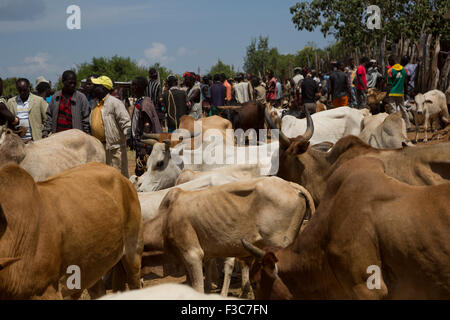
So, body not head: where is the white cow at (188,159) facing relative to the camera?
to the viewer's left

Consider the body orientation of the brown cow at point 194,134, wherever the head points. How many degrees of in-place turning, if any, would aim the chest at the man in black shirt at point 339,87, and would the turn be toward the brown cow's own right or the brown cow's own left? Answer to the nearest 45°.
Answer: approximately 135° to the brown cow's own right

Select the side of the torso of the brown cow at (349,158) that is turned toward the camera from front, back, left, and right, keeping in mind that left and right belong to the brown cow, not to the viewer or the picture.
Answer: left

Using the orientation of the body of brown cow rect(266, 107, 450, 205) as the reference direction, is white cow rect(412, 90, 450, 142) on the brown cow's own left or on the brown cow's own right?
on the brown cow's own right

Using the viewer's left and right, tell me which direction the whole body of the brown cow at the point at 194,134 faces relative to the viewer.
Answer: facing to the left of the viewer

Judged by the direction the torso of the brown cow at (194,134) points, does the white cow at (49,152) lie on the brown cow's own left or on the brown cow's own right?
on the brown cow's own left

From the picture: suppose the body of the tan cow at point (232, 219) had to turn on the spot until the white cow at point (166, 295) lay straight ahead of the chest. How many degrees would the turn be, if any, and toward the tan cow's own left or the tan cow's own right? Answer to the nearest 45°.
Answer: approximately 90° to the tan cow's own left

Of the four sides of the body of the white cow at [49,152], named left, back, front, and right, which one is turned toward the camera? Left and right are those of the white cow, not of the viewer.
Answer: left

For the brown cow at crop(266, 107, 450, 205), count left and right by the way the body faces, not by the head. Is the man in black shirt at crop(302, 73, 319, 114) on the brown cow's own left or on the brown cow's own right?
on the brown cow's own right

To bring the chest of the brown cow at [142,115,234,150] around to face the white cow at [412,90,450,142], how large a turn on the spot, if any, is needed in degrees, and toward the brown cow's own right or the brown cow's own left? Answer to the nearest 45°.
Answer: approximately 135° to the brown cow's own right

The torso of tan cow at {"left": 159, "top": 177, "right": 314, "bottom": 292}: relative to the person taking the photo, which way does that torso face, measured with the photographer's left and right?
facing to the left of the viewer

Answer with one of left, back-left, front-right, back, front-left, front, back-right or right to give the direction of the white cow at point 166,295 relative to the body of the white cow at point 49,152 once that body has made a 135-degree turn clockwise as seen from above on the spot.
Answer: back-right
